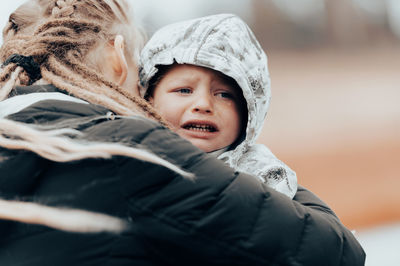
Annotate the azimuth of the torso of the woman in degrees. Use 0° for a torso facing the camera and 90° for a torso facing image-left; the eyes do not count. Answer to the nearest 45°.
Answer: approximately 225°

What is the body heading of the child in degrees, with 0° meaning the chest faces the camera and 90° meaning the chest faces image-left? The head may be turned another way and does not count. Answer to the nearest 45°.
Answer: approximately 0°
